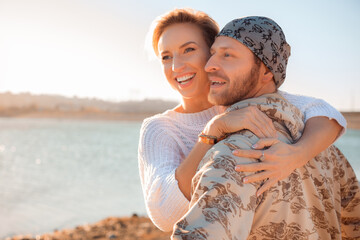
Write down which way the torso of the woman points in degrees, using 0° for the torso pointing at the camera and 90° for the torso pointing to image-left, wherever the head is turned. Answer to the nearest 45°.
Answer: approximately 0°
